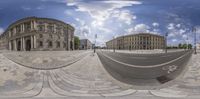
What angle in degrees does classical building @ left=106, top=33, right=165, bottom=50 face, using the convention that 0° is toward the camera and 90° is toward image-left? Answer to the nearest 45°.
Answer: approximately 0°
